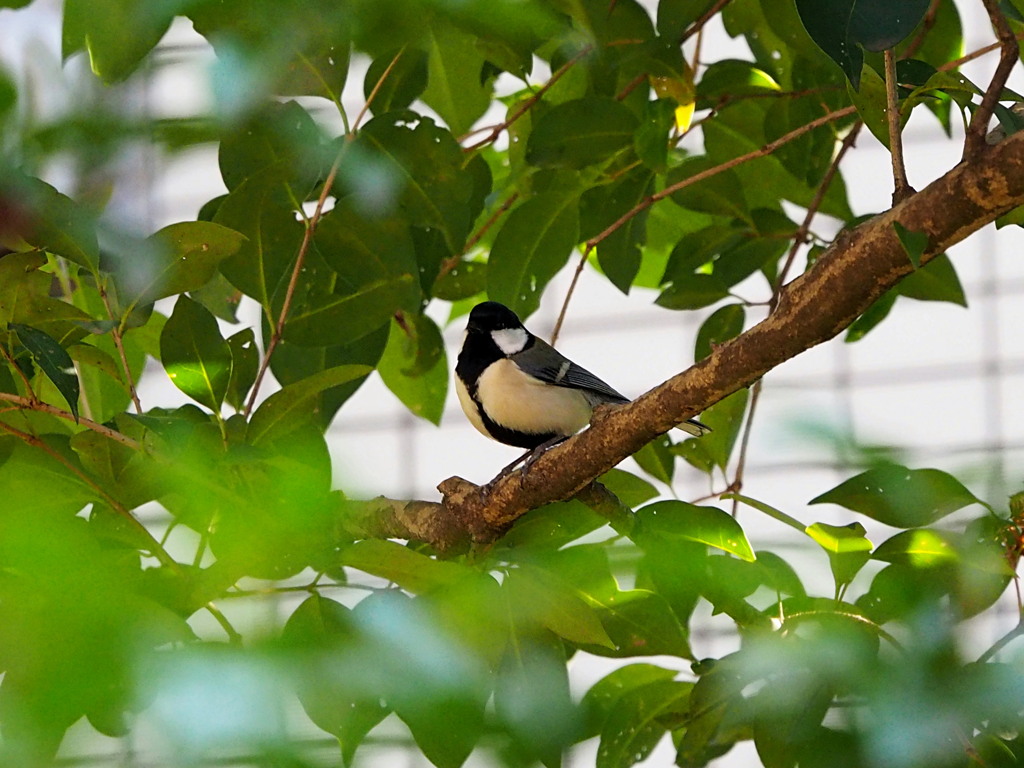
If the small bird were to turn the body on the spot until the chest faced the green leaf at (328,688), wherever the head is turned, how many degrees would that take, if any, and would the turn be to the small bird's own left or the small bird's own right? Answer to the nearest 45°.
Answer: approximately 45° to the small bird's own left

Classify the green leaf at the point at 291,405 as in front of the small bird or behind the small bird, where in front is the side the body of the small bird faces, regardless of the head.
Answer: in front

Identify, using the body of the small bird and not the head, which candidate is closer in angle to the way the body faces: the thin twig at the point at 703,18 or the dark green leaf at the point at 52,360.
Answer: the dark green leaf

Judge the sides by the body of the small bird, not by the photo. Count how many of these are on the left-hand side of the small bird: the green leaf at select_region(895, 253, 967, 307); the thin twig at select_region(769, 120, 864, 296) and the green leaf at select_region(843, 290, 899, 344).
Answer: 3

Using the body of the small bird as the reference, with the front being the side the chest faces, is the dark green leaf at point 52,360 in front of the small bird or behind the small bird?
in front

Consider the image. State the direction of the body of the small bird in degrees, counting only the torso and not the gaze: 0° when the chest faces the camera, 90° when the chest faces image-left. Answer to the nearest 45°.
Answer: approximately 45°
